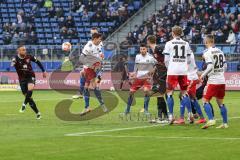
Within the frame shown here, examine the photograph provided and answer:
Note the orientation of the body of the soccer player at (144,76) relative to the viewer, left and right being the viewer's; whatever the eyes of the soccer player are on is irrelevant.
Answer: facing the viewer

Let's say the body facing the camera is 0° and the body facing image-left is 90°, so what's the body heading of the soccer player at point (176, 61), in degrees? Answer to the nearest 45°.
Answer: approximately 180°

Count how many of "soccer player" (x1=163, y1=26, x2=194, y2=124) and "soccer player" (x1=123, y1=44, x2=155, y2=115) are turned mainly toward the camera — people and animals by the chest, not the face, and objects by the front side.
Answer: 1

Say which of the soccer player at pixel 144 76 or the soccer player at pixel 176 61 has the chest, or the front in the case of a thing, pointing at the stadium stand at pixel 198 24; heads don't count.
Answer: the soccer player at pixel 176 61

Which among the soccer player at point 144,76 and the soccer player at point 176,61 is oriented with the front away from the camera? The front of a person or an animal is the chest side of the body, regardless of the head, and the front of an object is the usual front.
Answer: the soccer player at point 176,61

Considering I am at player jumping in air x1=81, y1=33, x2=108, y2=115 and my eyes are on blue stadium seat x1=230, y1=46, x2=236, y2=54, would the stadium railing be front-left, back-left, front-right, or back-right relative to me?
front-left

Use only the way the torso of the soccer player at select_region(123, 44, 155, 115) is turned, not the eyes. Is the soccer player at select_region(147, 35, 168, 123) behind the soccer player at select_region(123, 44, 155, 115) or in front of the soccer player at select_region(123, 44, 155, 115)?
in front

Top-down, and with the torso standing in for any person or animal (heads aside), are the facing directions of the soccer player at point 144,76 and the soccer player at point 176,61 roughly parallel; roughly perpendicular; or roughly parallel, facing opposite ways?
roughly parallel, facing opposite ways
